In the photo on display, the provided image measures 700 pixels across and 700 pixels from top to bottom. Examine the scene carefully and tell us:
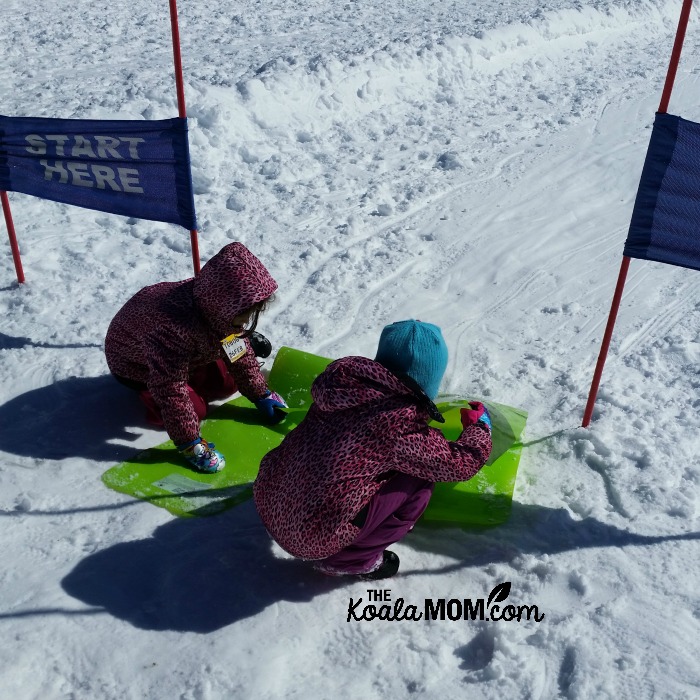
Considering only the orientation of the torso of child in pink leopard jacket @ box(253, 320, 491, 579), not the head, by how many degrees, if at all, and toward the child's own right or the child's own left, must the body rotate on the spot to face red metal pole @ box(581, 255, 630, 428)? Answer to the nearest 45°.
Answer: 0° — they already face it

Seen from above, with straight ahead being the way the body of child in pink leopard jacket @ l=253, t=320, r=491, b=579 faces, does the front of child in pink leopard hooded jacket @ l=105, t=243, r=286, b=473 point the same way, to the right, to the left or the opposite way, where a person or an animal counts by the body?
to the right

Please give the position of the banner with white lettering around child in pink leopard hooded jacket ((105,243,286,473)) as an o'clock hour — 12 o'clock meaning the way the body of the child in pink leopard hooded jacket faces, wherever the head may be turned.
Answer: The banner with white lettering is roughly at 7 o'clock from the child in pink leopard hooded jacket.

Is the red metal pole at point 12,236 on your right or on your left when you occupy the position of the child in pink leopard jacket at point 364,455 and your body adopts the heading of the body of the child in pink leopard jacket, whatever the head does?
on your left

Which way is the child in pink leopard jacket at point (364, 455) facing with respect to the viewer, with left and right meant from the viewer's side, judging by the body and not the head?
facing away from the viewer and to the right of the viewer

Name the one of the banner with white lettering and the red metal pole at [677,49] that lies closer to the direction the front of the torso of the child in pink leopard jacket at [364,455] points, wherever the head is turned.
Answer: the red metal pole

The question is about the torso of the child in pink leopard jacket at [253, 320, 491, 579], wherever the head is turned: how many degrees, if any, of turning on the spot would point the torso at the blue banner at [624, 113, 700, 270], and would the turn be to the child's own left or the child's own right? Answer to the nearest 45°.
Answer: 0° — they already face it
